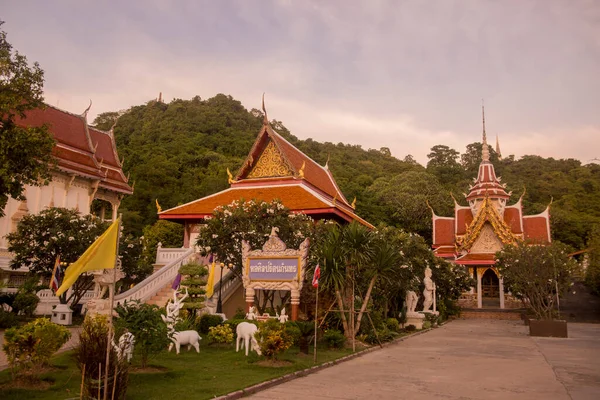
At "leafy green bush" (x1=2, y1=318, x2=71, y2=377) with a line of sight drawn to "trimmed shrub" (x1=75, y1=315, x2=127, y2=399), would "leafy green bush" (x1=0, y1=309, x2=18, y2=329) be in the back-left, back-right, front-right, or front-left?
back-left

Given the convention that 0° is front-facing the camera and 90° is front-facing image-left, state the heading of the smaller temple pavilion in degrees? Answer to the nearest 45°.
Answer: approximately 0°

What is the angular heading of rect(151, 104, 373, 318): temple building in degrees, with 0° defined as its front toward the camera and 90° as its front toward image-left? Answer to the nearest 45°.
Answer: approximately 45°

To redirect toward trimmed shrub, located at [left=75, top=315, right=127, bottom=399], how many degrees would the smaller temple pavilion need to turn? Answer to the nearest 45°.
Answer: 0° — it already faces it

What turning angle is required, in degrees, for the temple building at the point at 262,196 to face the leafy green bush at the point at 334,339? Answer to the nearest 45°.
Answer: approximately 45° to its left

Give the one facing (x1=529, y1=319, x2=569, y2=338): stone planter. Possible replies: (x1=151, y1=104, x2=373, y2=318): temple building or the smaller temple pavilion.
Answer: the smaller temple pavilion
